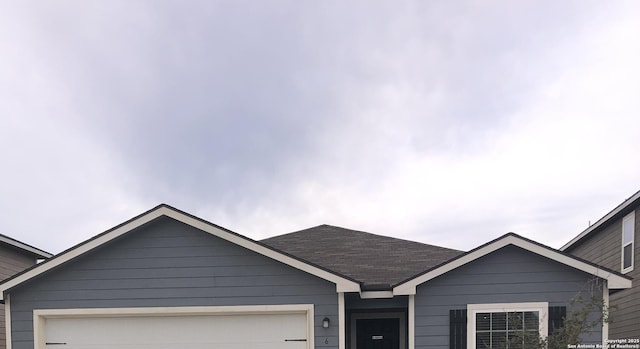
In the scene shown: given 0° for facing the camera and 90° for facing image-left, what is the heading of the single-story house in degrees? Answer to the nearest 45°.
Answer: approximately 0°
